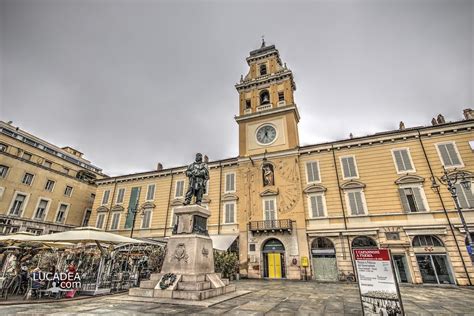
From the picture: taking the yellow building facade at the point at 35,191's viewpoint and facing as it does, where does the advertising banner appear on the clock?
The advertising banner is roughly at 1 o'clock from the yellow building facade.

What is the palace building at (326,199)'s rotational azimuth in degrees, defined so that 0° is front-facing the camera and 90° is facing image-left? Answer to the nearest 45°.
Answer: approximately 45°

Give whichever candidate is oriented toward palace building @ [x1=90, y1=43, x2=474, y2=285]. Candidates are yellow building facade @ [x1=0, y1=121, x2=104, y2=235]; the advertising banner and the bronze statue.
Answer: the yellow building facade

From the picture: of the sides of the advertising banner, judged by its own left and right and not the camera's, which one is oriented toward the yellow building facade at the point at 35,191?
right

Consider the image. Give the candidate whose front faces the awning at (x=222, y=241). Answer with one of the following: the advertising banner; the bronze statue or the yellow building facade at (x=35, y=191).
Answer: the yellow building facade

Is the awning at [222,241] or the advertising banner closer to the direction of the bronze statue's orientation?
the advertising banner

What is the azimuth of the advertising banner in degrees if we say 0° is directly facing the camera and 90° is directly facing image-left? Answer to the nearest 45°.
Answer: approximately 0°

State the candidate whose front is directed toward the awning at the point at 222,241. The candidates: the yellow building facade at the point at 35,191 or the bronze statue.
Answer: the yellow building facade

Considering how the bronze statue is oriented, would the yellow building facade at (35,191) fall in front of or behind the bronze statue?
behind

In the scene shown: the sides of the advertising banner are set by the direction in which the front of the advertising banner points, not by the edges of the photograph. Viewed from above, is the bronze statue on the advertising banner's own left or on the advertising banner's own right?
on the advertising banner's own right

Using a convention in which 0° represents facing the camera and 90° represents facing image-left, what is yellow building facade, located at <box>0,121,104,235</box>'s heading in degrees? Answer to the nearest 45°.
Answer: approximately 315°

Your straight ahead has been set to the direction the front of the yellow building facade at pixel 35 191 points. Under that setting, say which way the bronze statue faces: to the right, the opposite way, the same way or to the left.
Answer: to the right

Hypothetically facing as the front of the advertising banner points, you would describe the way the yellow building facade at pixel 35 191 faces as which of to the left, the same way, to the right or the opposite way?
to the left

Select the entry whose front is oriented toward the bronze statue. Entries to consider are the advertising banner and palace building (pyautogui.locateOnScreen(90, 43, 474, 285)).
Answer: the palace building

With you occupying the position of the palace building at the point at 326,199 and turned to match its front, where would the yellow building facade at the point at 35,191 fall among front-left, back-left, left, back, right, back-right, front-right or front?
front-right

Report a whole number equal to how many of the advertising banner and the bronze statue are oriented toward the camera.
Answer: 2
